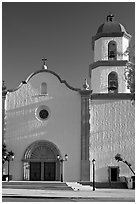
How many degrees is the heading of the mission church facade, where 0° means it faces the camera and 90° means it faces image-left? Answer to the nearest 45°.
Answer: approximately 0°
